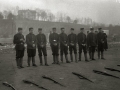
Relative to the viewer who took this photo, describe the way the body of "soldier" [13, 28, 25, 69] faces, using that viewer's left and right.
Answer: facing the viewer and to the right of the viewer
